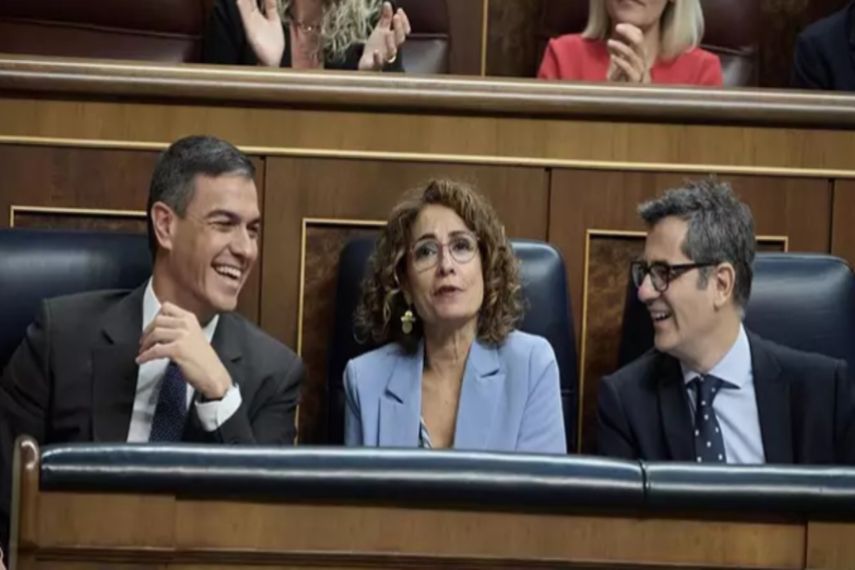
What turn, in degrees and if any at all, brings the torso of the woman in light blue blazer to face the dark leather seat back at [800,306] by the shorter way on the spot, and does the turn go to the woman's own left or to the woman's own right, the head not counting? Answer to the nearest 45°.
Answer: approximately 90° to the woman's own left

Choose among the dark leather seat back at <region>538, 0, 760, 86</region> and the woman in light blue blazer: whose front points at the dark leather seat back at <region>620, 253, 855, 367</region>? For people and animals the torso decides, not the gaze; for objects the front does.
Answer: the dark leather seat back at <region>538, 0, 760, 86</region>

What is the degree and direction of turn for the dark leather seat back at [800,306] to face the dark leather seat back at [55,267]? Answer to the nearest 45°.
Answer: approximately 90° to its right

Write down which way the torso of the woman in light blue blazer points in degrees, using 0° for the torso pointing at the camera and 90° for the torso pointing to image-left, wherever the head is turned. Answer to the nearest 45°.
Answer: approximately 0°
